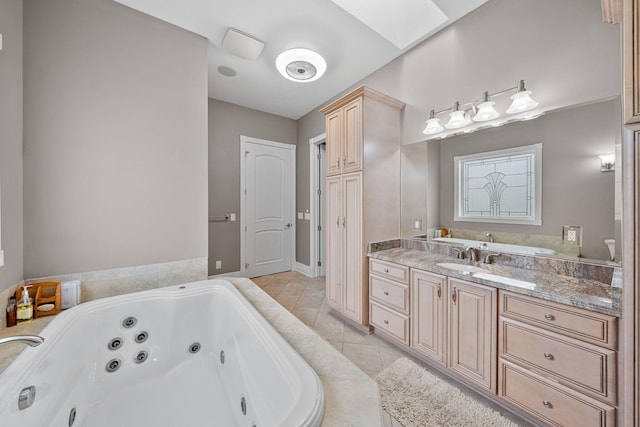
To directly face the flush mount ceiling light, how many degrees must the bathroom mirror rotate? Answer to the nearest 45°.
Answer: approximately 45° to its right

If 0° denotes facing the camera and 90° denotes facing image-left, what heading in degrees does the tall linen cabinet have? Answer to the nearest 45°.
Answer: approximately 45°

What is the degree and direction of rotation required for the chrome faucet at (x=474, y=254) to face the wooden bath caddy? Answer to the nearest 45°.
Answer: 0° — it already faces it

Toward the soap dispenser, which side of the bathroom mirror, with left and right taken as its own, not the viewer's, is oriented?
front

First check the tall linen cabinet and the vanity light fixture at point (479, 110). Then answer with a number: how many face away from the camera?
0

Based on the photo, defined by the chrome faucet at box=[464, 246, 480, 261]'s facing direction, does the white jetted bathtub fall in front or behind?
in front

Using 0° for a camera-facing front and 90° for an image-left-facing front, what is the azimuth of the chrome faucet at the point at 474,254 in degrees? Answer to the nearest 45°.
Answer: approximately 45°

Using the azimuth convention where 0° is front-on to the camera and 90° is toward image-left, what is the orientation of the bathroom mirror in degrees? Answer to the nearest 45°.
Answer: approximately 45°
